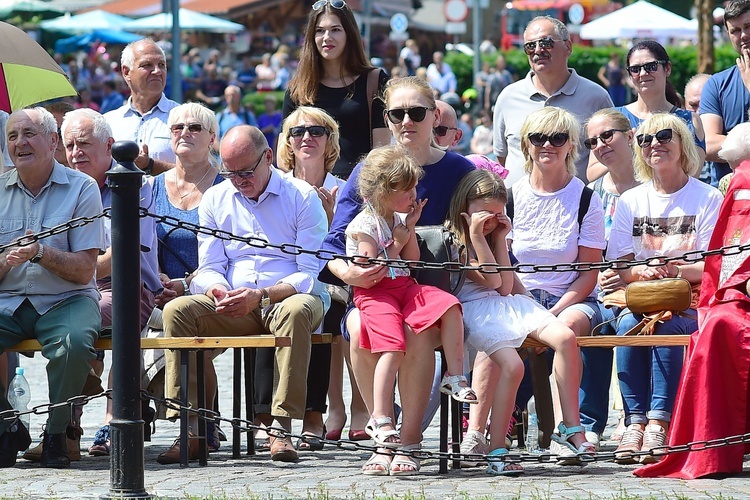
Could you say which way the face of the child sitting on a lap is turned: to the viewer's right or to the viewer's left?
to the viewer's right

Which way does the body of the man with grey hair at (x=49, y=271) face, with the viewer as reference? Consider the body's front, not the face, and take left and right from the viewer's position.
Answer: facing the viewer and to the left of the viewer

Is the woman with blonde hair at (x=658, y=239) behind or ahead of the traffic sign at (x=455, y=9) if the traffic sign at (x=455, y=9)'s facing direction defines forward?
ahead

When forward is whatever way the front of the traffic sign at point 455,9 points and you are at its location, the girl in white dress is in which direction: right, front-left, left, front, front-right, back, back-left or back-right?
front

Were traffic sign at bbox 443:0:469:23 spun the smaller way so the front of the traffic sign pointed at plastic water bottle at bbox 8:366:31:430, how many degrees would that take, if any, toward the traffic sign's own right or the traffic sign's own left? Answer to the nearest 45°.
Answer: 0° — it already faces it

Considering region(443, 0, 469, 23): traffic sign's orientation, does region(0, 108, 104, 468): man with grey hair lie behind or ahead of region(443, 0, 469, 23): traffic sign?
ahead

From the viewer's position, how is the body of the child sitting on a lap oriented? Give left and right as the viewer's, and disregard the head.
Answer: facing the viewer and to the right of the viewer

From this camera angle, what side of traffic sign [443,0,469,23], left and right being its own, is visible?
front

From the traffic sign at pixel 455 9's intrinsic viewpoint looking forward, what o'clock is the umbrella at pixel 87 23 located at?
The umbrella is roughly at 3 o'clock from the traffic sign.

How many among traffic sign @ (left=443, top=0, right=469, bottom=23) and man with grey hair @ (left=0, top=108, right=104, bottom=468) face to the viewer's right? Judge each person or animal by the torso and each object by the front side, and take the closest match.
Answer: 0

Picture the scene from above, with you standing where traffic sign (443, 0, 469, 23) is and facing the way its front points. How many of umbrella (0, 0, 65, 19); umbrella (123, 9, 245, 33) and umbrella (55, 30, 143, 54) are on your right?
3

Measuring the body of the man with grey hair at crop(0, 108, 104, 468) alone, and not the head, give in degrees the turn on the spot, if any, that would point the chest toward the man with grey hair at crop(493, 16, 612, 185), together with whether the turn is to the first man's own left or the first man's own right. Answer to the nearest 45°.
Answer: approximately 135° to the first man's own left

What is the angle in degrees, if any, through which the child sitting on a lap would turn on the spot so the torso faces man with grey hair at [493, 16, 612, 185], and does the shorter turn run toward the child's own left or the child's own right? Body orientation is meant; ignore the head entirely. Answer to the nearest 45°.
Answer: approximately 90° to the child's own left

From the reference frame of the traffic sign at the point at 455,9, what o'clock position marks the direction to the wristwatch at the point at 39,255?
The wristwatch is roughly at 12 o'clock from the traffic sign.
